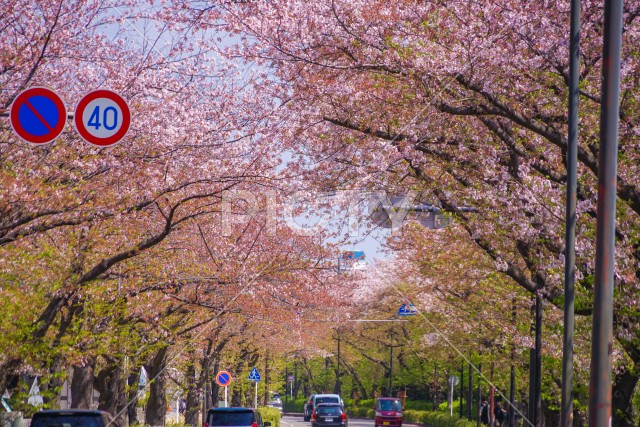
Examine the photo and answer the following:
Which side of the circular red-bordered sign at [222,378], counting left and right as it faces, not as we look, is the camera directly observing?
front

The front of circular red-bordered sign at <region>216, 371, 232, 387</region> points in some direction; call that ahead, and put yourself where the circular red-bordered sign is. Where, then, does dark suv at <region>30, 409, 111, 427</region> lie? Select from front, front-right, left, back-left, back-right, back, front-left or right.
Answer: front

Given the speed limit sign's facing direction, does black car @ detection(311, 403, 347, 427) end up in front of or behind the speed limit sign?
behind

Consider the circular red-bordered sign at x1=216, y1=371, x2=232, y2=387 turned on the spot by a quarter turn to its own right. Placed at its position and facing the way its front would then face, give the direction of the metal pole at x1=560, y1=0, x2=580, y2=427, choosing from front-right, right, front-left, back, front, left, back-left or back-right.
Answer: left

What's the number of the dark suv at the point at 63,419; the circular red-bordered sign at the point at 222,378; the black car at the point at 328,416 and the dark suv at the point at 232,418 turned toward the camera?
1

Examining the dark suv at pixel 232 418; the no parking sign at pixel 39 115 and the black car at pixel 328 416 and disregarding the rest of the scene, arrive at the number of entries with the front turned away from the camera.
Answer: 2

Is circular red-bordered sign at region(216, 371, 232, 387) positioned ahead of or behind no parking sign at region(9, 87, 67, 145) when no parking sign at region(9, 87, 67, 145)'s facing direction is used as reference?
behind

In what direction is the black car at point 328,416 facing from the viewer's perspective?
away from the camera

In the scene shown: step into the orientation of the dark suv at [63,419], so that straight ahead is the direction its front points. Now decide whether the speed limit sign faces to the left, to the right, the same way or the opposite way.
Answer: the opposite way

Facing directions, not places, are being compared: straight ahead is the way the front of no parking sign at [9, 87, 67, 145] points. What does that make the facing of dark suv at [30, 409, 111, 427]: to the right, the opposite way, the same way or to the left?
the opposite way

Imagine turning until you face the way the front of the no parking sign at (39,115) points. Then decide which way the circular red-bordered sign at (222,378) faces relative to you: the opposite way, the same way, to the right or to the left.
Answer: the same way

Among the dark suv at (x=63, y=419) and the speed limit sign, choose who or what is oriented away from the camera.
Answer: the dark suv

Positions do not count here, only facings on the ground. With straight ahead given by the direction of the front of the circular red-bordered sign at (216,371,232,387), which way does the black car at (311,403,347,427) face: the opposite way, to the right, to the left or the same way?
the opposite way

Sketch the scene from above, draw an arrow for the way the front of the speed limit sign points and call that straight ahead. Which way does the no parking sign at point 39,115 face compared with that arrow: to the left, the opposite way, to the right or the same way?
the same way

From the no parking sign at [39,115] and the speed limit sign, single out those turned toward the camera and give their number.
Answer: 2

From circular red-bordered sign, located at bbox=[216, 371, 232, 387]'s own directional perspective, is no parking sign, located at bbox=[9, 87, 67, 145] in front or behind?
in front

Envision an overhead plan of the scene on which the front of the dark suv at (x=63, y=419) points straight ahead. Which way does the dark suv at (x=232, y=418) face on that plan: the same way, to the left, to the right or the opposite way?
the same way

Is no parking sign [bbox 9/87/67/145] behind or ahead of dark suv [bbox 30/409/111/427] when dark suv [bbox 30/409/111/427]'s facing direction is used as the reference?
behind

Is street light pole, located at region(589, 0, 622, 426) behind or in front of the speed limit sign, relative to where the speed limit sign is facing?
in front

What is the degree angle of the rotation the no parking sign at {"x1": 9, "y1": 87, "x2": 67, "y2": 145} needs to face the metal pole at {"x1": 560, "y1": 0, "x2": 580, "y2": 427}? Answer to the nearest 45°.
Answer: approximately 90° to its left

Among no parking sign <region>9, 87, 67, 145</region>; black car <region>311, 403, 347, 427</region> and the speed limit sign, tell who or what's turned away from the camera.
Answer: the black car
